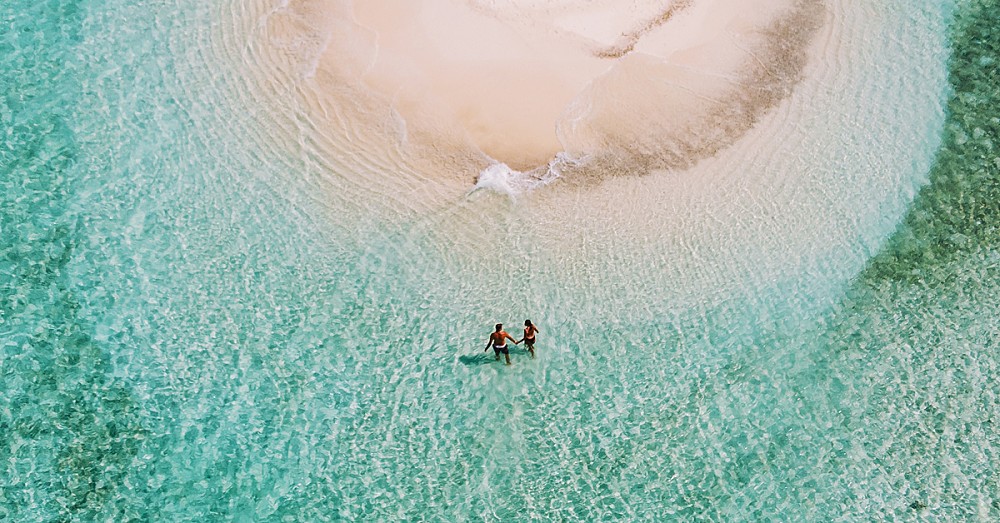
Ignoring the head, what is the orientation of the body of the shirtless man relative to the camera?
away from the camera

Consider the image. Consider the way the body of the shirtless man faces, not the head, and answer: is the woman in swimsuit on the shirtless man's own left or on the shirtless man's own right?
on the shirtless man's own right
